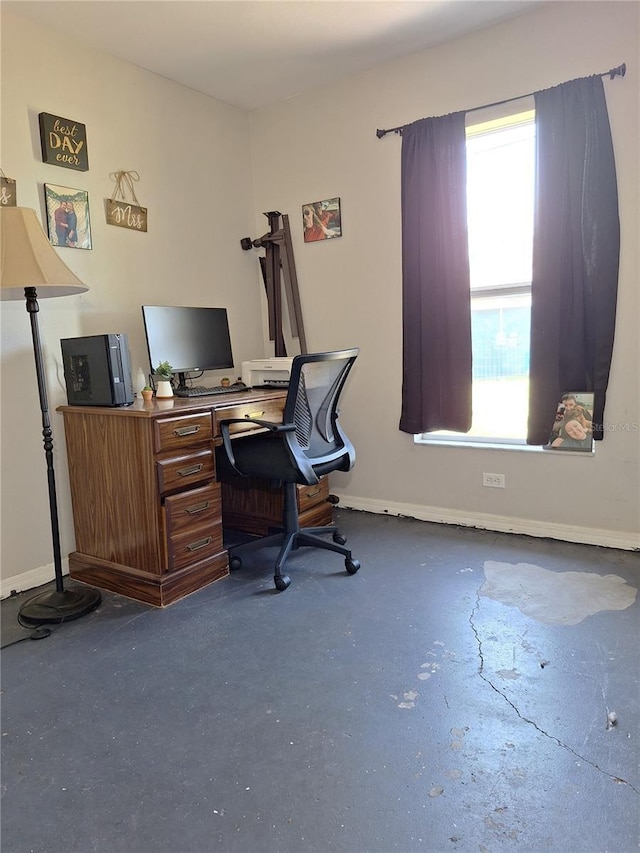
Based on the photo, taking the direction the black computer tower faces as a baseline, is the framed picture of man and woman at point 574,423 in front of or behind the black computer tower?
in front

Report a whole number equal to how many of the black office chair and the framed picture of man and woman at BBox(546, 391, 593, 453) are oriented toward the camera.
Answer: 1

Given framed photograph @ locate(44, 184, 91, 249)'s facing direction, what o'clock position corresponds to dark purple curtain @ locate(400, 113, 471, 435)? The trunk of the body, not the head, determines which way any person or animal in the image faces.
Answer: The dark purple curtain is roughly at 11 o'clock from the framed photograph.

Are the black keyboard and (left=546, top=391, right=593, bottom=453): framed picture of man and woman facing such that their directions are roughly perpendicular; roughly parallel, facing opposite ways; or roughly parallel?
roughly perpendicular

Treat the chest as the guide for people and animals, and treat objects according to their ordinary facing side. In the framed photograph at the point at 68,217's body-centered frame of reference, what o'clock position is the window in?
The window is roughly at 11 o'clock from the framed photograph.

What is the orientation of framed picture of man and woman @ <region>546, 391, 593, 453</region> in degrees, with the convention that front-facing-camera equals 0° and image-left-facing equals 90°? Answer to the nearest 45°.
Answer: approximately 0°

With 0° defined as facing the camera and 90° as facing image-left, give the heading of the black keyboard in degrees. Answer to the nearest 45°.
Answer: approximately 315°

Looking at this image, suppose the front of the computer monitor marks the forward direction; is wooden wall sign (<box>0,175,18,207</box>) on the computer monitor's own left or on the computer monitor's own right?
on the computer monitor's own right

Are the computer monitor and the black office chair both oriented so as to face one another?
yes

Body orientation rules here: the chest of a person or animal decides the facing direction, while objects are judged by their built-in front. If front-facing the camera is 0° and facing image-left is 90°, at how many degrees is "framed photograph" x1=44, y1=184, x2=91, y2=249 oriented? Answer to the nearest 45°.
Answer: approximately 315°

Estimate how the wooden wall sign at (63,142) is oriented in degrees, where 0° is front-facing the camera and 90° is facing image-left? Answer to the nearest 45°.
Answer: approximately 315°

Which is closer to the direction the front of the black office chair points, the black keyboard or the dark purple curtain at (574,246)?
the black keyboard

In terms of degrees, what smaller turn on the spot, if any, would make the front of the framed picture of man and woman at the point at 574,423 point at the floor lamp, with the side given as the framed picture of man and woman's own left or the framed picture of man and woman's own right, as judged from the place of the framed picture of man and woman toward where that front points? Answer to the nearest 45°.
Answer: approximately 45° to the framed picture of man and woman's own right

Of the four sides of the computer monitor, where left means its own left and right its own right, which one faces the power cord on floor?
right
